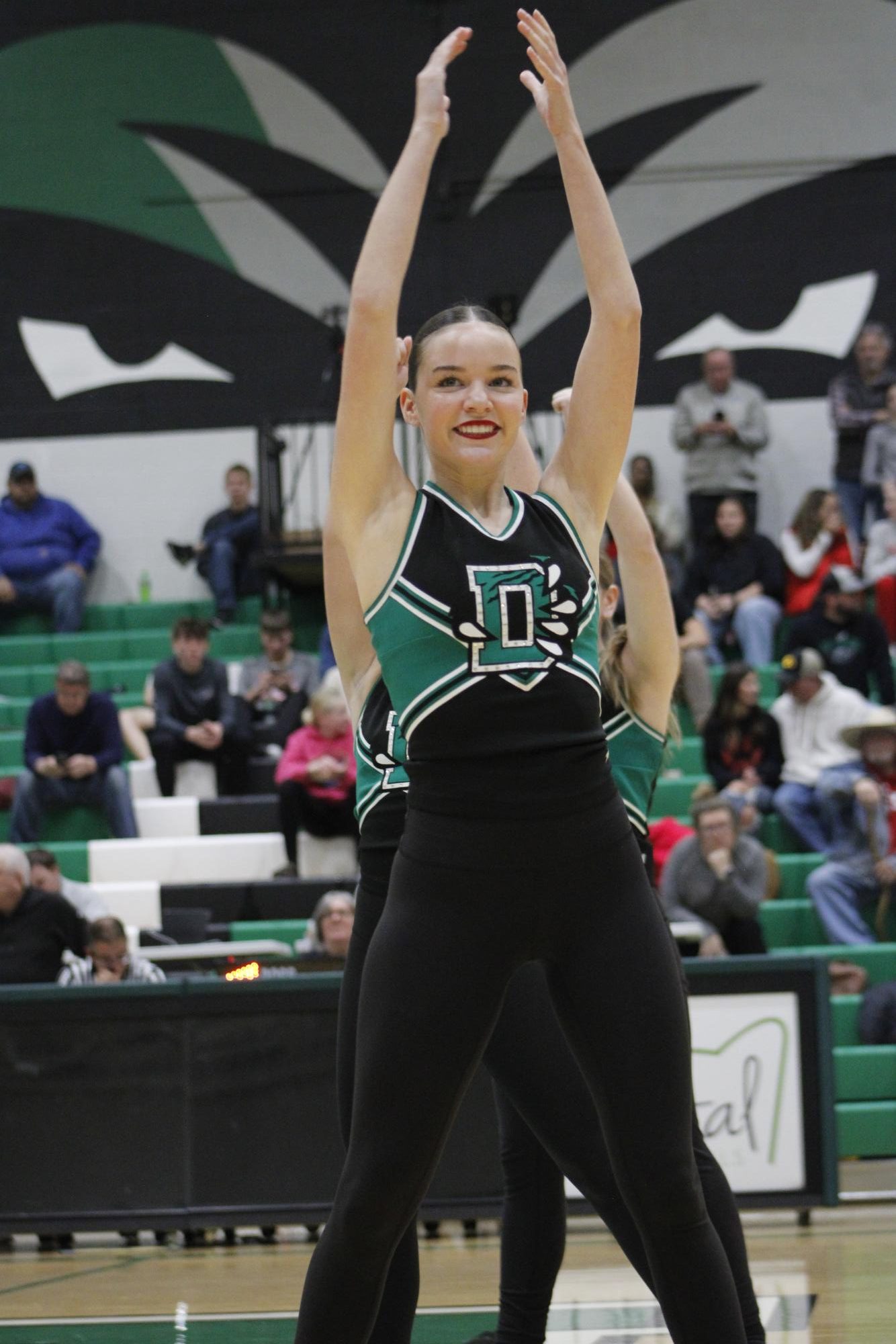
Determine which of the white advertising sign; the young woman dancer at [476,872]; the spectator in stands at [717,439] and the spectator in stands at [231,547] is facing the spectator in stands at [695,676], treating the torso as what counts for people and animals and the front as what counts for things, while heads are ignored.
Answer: the spectator in stands at [717,439]

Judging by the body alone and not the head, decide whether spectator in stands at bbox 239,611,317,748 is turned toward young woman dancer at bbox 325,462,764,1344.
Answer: yes

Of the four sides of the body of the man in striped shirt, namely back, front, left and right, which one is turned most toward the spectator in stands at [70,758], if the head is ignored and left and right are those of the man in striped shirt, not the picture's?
back

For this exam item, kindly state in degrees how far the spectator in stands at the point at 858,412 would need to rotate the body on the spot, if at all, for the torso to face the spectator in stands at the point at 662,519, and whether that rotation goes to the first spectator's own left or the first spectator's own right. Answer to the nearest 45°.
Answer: approximately 135° to the first spectator's own right

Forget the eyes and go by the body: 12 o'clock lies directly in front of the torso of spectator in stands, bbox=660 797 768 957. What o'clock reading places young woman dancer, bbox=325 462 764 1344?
The young woman dancer is roughly at 12 o'clock from the spectator in stands.

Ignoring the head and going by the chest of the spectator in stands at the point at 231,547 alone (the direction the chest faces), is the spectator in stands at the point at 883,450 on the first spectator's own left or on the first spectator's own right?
on the first spectator's own left

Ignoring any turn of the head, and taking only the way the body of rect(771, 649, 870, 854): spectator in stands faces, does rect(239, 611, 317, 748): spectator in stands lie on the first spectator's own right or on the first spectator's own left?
on the first spectator's own right
